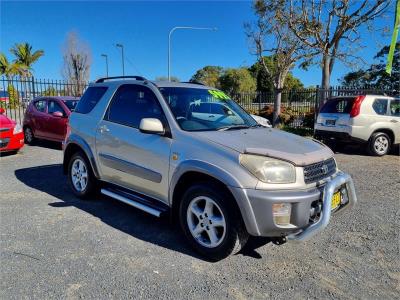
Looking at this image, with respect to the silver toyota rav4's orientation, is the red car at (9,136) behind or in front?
behind

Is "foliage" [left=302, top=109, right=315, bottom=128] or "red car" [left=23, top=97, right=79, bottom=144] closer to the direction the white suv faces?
the foliage

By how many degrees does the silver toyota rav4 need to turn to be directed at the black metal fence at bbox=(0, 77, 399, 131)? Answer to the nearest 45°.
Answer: approximately 135° to its left

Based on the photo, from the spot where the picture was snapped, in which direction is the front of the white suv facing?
facing away from the viewer and to the right of the viewer

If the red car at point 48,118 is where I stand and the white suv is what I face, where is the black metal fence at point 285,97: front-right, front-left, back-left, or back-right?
front-left

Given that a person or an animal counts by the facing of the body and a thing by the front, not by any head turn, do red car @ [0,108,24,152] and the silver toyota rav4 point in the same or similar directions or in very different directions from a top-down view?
same or similar directions

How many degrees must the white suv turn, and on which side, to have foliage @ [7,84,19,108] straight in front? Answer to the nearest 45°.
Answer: approximately 135° to its left

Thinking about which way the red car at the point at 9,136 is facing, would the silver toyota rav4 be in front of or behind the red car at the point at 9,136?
in front

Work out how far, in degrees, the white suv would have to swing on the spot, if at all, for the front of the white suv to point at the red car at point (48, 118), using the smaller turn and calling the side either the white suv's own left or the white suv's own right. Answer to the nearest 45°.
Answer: approximately 135° to the white suv's own left

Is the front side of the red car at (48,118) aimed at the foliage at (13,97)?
no

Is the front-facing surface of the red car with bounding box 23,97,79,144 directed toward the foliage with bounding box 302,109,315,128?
no

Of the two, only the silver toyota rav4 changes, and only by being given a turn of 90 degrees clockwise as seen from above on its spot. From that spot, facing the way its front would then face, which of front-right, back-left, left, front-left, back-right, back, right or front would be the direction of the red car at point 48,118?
right

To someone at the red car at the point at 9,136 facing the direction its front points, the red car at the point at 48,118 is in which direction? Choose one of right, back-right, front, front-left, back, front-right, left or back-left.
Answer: left

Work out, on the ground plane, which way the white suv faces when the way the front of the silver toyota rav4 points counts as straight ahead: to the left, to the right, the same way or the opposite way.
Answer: to the left

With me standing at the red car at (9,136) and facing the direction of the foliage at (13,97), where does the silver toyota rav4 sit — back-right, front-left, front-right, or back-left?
back-right
